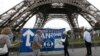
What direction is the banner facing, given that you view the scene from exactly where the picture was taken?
facing the viewer
